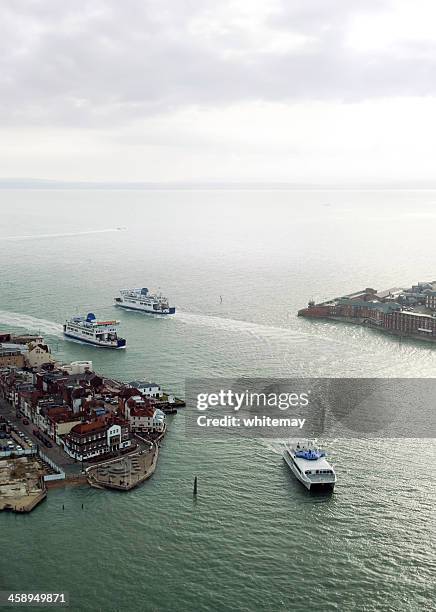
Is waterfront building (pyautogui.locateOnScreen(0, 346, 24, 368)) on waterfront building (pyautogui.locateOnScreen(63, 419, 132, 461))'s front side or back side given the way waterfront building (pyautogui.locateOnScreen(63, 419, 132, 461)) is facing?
on the back side

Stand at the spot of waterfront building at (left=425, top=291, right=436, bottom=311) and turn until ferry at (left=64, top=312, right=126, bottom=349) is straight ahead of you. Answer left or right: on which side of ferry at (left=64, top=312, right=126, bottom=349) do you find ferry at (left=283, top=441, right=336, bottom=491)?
left

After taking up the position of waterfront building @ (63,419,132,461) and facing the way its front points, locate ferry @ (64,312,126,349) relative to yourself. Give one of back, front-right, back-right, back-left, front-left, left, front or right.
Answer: back-left

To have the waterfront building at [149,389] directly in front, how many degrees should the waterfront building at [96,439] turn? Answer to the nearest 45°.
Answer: approximately 90° to its left

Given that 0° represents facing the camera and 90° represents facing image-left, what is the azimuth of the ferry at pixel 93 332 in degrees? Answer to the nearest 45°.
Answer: approximately 315°

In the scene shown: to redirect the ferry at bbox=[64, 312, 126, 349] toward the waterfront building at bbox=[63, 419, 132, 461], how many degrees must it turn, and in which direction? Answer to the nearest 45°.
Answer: approximately 45° to its right

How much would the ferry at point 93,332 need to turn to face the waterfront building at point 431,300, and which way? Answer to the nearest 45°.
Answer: approximately 45° to its left

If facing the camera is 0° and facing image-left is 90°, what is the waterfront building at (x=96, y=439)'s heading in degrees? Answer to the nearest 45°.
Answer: approximately 315°

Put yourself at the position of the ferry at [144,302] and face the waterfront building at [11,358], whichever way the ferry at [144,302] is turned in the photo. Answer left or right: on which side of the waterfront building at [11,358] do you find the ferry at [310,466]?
left

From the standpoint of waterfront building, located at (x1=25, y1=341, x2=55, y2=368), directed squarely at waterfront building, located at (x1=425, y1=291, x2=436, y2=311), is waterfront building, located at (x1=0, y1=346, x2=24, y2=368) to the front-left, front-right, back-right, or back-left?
back-left

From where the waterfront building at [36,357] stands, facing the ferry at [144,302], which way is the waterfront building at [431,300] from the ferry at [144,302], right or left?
right
